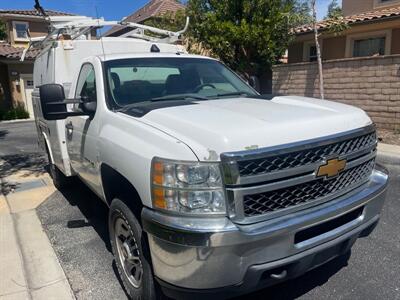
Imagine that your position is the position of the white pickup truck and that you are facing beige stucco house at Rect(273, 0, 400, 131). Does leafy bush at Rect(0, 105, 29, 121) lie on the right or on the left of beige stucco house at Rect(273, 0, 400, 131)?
left

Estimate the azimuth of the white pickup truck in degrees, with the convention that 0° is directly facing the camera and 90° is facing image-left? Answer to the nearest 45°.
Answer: approximately 315°

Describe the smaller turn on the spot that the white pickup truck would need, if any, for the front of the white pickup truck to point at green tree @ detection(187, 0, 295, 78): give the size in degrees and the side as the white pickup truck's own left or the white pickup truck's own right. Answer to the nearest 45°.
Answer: approximately 135° to the white pickup truck's own left

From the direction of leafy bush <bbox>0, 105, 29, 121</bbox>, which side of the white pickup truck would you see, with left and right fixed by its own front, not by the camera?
back

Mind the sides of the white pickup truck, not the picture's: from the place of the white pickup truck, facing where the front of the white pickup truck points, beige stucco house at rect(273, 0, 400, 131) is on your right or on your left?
on your left

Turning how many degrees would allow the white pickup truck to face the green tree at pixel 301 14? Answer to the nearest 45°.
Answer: approximately 135° to its left

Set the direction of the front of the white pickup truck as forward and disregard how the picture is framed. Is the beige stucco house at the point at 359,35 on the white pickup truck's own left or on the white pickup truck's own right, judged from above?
on the white pickup truck's own left
